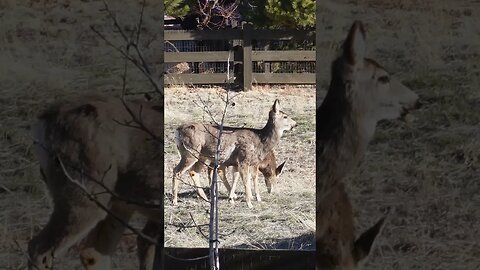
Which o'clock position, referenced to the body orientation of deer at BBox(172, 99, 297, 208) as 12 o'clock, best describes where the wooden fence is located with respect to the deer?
The wooden fence is roughly at 9 o'clock from the deer.

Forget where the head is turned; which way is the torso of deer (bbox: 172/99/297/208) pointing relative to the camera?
to the viewer's right
